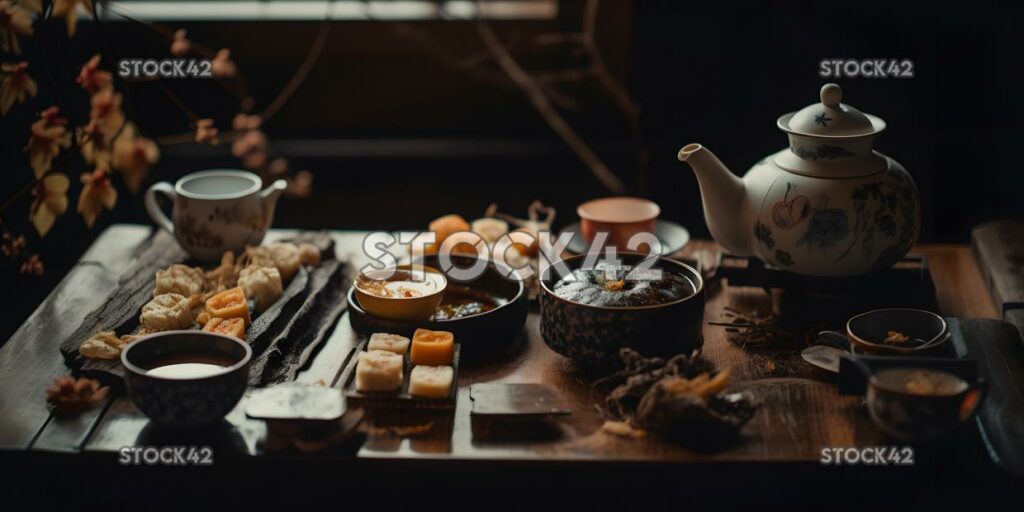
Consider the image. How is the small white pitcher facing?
to the viewer's right

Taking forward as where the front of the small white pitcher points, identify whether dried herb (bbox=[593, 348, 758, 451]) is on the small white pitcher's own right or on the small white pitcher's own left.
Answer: on the small white pitcher's own right

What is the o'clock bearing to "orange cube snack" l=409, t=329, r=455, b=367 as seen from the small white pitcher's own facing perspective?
The orange cube snack is roughly at 2 o'clock from the small white pitcher.

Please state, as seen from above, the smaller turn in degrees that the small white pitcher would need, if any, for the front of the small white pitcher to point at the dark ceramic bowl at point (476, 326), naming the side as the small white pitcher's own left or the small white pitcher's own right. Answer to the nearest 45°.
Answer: approximately 45° to the small white pitcher's own right

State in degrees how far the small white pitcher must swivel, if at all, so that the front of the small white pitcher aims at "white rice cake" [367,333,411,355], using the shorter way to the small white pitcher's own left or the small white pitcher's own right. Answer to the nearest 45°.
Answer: approximately 45° to the small white pitcher's own right

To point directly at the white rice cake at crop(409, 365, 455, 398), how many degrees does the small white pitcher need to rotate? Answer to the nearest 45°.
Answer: approximately 45° to its right

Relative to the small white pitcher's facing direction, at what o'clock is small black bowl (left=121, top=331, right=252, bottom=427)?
The small black bowl is roughly at 3 o'clock from the small white pitcher.

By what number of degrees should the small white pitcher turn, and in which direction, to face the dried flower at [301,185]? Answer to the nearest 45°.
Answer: approximately 90° to its left

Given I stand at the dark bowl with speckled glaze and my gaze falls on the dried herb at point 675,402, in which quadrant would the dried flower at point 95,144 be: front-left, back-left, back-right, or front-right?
back-right

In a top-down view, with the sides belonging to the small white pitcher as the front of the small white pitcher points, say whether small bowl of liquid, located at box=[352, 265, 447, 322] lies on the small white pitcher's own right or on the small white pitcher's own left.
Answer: on the small white pitcher's own right
